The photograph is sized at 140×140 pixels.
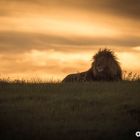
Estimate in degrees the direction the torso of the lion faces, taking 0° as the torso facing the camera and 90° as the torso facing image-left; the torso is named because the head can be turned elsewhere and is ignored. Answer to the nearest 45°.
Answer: approximately 315°
